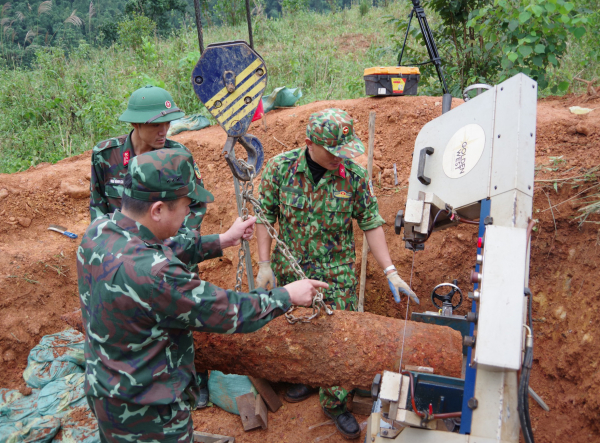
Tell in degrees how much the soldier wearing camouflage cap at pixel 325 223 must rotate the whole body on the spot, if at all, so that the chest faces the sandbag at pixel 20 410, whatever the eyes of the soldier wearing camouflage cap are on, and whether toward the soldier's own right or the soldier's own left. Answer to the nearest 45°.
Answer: approximately 90° to the soldier's own right

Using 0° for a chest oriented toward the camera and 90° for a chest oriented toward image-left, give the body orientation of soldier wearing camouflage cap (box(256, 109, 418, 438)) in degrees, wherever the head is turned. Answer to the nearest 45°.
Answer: approximately 0°

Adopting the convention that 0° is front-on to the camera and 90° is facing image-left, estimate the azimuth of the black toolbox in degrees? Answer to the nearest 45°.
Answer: approximately 0°

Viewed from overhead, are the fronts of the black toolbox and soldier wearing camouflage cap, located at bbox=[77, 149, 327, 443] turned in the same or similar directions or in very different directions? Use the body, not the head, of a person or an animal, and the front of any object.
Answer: very different directions

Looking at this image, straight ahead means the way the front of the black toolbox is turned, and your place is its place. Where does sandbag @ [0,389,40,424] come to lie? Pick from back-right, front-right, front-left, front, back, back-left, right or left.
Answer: front-right

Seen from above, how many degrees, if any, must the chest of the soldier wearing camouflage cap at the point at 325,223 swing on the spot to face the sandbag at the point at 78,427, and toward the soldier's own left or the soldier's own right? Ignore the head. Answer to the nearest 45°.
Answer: approximately 90° to the soldier's own right

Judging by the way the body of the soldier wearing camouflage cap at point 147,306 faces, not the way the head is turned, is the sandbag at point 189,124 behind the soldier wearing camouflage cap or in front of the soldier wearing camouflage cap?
in front

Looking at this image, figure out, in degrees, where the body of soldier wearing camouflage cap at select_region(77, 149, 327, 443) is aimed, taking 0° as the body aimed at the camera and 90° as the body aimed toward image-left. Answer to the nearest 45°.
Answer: approximately 225°

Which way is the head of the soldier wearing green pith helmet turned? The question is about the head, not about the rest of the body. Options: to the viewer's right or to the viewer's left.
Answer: to the viewer's right

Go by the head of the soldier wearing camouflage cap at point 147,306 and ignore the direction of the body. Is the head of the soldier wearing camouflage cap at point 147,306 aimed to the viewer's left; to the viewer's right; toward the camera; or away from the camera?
to the viewer's right

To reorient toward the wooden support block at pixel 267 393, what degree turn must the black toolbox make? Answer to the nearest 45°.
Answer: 0° — it already faces it
